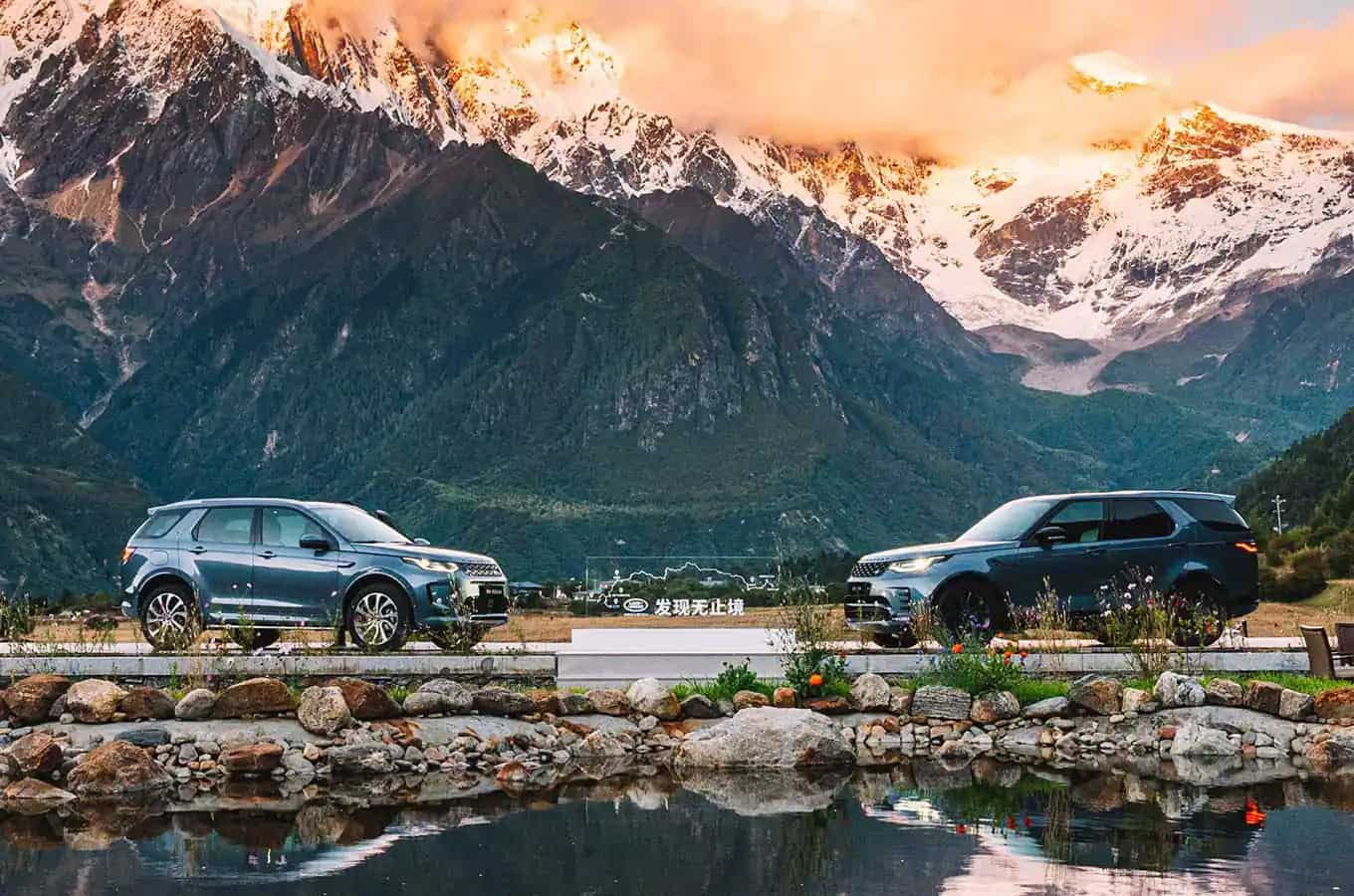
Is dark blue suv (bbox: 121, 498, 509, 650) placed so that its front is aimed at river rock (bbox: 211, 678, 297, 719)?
no

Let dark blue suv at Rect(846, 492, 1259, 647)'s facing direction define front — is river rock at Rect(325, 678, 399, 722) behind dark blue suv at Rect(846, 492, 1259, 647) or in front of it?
in front

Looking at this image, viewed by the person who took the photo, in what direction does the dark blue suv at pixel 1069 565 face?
facing the viewer and to the left of the viewer

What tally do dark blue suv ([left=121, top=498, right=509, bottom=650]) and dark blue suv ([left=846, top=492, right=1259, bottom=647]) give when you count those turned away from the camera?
0

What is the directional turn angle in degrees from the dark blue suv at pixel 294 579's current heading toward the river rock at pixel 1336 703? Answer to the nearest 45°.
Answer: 0° — it already faces it

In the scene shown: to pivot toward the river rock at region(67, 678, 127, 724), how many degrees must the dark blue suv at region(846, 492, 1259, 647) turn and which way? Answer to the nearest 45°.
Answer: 0° — it already faces it

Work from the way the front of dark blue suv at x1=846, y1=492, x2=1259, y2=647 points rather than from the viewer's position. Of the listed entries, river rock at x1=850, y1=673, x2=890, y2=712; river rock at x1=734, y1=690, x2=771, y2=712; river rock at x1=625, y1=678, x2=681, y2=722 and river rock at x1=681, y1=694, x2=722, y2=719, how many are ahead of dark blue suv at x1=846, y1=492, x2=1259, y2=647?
4

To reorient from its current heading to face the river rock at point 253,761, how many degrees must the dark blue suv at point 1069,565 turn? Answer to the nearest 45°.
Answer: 0° — it already faces it

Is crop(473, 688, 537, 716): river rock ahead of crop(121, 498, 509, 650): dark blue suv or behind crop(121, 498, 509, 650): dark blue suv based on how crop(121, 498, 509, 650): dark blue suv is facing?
ahead

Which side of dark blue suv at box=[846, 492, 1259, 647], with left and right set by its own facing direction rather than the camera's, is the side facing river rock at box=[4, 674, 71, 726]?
front

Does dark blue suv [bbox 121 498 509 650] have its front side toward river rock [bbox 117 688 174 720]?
no
